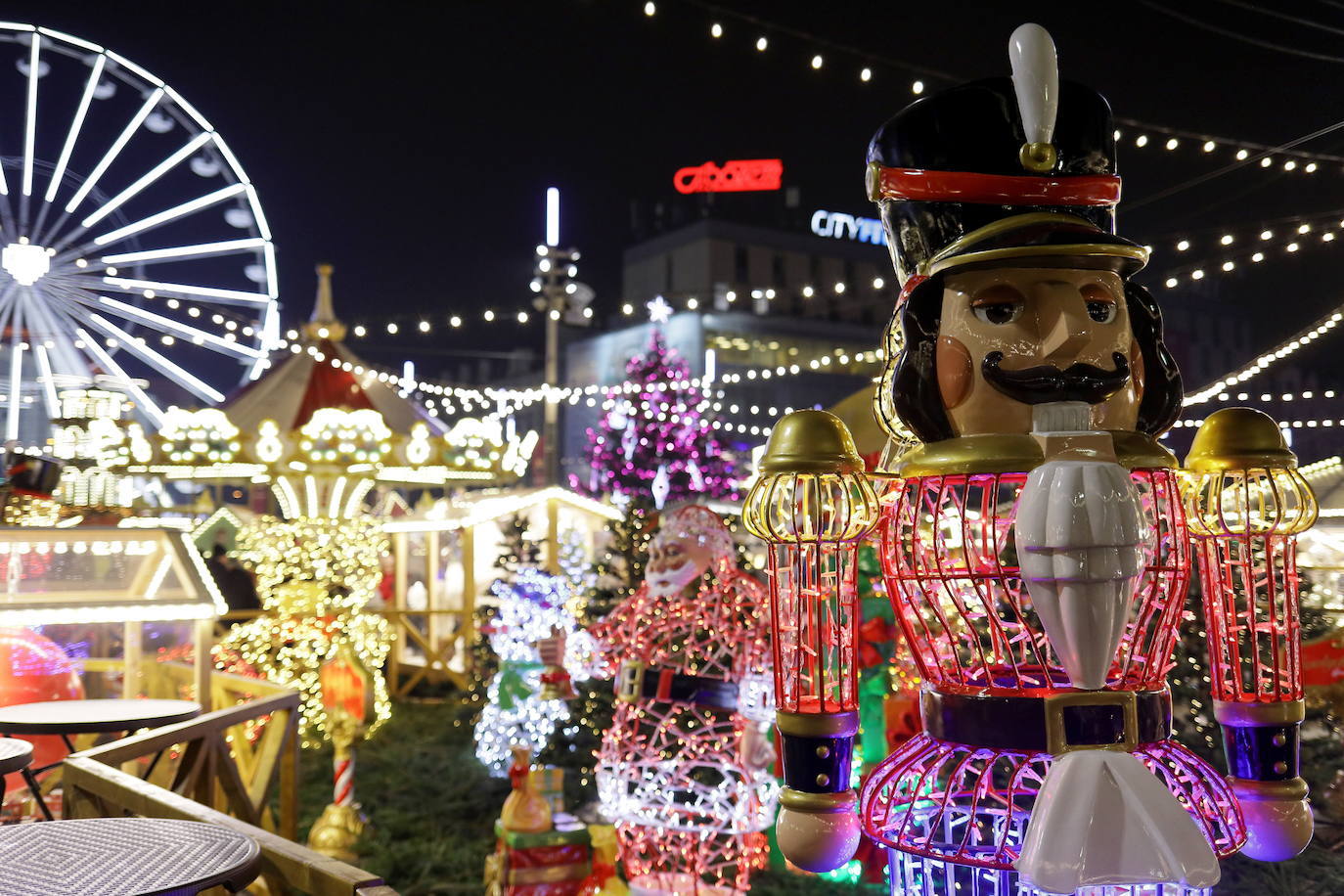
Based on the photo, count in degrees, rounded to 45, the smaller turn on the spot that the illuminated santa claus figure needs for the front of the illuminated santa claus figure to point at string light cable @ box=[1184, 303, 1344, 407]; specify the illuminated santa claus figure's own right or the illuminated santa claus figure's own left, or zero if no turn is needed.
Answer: approximately 180°

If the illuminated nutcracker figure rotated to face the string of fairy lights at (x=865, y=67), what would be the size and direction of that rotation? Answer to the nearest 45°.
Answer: approximately 135° to its left

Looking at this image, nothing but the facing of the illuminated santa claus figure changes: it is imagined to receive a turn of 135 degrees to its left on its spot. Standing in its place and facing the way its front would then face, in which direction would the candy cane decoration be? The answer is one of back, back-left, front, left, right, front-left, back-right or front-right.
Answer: back-left

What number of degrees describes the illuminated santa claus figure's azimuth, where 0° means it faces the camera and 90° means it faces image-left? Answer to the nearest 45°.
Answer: approximately 45°

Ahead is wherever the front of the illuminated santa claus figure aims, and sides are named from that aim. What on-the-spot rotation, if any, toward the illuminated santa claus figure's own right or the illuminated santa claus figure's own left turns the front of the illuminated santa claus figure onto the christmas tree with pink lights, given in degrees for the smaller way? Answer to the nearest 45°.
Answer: approximately 135° to the illuminated santa claus figure's own right

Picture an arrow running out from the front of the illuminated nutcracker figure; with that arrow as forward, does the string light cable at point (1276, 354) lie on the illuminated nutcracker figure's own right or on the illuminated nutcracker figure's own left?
on the illuminated nutcracker figure's own left

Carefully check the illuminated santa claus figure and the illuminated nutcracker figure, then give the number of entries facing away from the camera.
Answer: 0

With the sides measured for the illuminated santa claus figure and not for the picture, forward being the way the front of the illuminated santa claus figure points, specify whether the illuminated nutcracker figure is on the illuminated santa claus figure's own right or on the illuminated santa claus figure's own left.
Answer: on the illuminated santa claus figure's own left

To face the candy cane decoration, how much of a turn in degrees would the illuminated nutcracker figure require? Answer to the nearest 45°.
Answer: approximately 180°

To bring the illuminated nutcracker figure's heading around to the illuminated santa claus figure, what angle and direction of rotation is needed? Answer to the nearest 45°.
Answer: approximately 180°

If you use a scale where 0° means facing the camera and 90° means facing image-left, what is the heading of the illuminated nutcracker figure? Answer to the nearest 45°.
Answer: approximately 315°

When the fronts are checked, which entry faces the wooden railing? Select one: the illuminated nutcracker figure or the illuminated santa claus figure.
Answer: the illuminated santa claus figure

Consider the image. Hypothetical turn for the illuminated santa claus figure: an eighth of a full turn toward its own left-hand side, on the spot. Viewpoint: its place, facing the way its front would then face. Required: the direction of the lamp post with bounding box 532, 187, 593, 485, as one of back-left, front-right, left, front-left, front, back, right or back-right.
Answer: back
